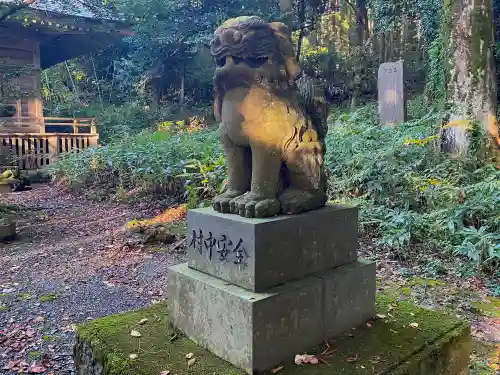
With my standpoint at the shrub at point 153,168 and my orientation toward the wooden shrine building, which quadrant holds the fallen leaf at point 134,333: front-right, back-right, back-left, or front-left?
back-left

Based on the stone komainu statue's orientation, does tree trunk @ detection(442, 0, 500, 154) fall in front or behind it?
behind

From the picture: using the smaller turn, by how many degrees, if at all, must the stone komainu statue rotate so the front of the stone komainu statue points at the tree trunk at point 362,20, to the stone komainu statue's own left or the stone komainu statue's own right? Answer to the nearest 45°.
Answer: approximately 135° to the stone komainu statue's own right

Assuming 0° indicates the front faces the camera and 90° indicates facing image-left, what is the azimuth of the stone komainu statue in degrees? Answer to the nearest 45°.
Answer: approximately 45°

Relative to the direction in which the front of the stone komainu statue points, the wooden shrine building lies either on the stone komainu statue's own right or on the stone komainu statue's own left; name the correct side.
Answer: on the stone komainu statue's own right

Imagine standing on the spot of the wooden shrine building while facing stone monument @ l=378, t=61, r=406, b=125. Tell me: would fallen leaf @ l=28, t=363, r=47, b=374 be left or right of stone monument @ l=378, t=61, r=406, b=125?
right

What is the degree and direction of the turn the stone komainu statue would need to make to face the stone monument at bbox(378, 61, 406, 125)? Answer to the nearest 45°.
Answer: approximately 135° to its right

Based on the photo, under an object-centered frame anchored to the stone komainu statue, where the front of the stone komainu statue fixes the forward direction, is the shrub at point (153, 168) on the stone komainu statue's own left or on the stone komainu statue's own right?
on the stone komainu statue's own right

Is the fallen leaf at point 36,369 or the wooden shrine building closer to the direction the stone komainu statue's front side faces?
the fallen leaf

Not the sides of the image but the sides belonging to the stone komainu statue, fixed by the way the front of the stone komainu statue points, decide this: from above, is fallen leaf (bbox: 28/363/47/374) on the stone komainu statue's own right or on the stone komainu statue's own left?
on the stone komainu statue's own right
